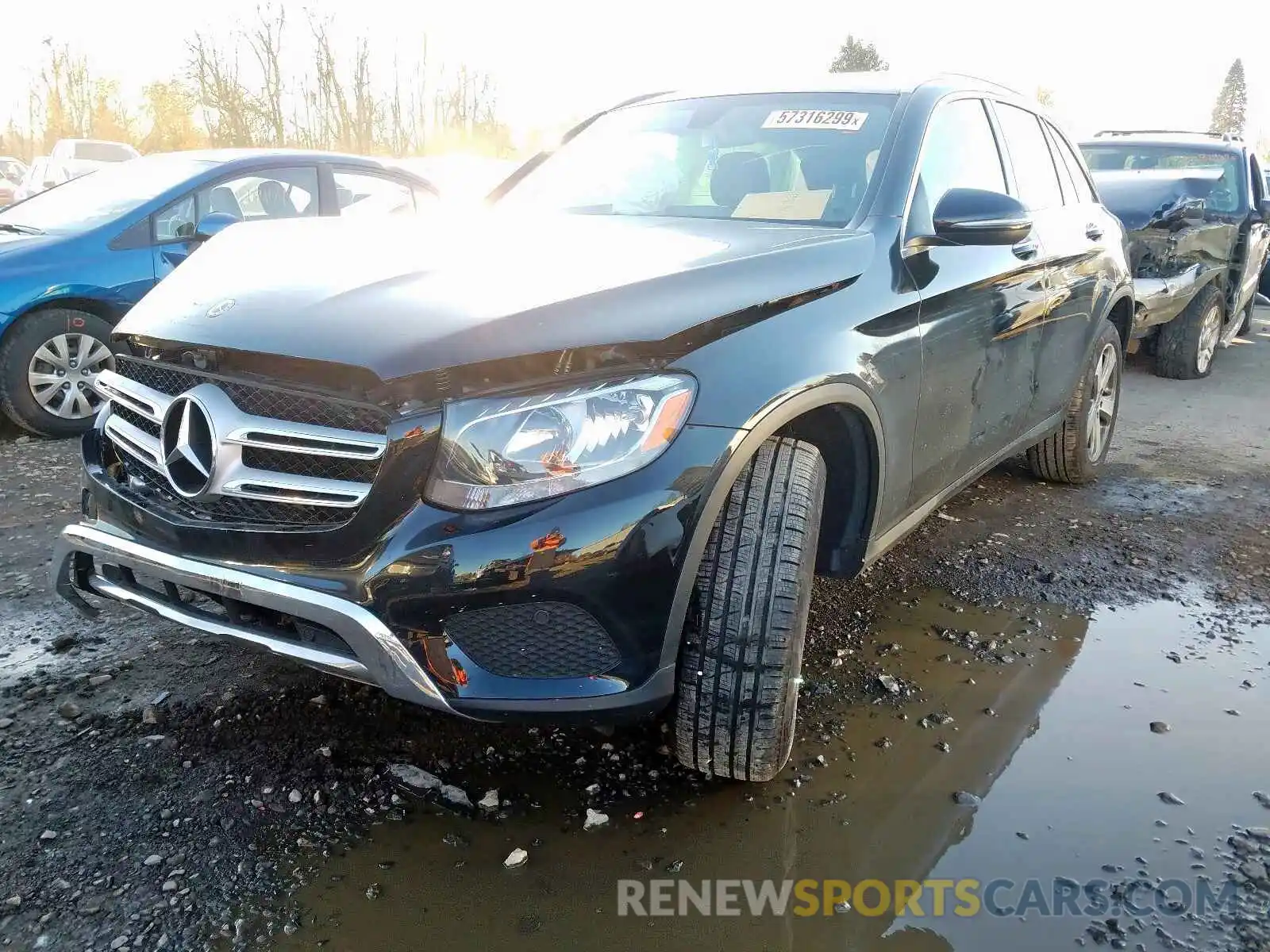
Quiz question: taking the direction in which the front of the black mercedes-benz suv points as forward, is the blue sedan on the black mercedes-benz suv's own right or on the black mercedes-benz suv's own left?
on the black mercedes-benz suv's own right

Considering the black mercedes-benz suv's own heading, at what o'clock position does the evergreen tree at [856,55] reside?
The evergreen tree is roughly at 5 o'clock from the black mercedes-benz suv.

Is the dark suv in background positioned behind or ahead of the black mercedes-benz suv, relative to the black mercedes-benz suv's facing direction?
behind

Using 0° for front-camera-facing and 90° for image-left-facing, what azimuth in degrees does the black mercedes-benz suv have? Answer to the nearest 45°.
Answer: approximately 45°

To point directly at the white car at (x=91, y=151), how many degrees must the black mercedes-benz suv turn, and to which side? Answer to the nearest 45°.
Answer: approximately 90° to its right
